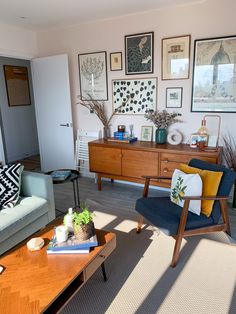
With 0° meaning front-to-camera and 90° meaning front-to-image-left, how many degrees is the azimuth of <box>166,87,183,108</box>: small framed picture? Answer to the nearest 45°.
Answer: approximately 0°

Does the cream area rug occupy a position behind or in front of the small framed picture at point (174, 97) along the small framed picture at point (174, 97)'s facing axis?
in front

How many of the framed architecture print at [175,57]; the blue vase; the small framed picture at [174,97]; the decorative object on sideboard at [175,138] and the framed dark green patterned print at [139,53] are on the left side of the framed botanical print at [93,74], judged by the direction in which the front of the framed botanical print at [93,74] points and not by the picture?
5

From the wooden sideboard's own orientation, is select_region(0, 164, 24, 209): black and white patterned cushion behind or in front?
in front

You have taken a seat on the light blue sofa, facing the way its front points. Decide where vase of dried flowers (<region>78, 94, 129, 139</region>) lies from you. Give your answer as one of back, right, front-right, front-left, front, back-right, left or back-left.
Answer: left

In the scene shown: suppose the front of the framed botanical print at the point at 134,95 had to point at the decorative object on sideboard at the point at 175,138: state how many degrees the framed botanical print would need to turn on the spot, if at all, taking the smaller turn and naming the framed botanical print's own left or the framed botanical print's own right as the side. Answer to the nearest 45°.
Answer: approximately 45° to the framed botanical print's own left

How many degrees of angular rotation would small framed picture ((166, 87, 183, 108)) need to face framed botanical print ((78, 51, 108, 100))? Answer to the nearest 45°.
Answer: approximately 90° to its right

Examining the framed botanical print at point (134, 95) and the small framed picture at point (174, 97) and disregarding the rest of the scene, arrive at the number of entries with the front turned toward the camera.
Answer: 2

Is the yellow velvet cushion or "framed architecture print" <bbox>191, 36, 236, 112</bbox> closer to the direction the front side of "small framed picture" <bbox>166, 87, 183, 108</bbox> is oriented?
the yellow velvet cushion

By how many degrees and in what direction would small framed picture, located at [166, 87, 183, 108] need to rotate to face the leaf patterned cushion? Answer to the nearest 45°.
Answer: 0° — it already faces it

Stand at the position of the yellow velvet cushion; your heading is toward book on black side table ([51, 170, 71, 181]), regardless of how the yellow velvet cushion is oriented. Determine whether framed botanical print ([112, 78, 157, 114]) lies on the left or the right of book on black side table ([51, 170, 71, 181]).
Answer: right
